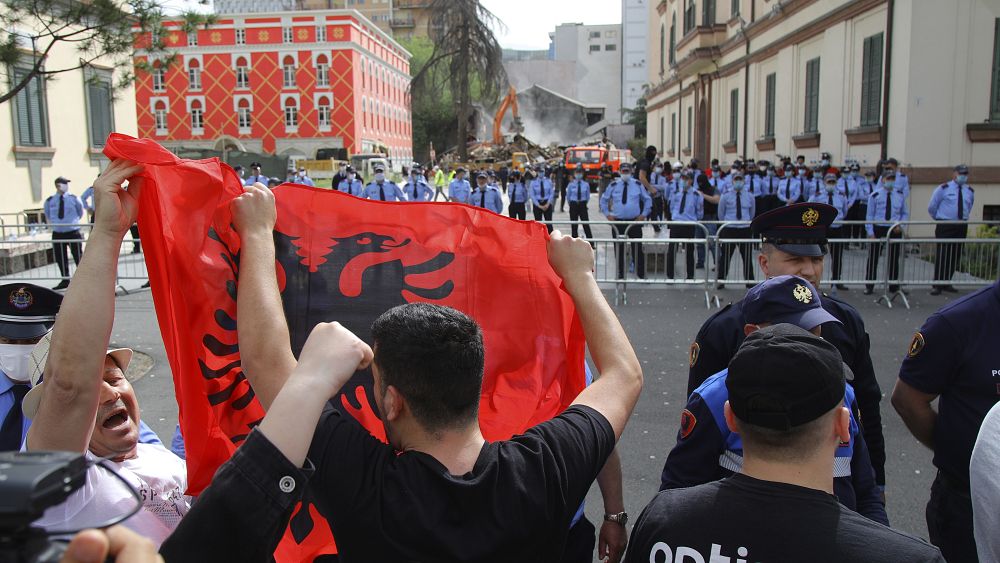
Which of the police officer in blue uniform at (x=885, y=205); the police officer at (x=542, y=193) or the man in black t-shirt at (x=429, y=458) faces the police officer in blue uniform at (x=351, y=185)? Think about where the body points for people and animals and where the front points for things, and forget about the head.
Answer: the man in black t-shirt

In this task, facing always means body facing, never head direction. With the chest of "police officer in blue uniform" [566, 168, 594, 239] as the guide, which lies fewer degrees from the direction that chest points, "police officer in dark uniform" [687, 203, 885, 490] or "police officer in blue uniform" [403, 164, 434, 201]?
the police officer in dark uniform

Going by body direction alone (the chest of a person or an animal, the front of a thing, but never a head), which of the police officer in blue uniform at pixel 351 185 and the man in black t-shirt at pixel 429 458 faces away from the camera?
the man in black t-shirt

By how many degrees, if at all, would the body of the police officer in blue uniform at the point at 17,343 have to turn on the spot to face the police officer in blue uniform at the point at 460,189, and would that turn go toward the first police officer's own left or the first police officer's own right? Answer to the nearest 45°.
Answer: approximately 135° to the first police officer's own left

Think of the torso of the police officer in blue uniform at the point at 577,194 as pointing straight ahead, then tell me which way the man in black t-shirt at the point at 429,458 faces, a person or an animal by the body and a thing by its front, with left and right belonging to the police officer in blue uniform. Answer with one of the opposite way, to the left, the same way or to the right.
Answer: the opposite way

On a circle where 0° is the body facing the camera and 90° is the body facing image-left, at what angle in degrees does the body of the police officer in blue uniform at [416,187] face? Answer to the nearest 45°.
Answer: approximately 0°

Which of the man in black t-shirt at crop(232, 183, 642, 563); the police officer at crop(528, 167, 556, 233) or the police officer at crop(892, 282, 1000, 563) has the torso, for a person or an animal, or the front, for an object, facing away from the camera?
the man in black t-shirt

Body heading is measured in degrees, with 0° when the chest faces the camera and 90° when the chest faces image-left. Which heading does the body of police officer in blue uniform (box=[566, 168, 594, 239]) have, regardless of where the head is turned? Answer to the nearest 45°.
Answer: approximately 0°

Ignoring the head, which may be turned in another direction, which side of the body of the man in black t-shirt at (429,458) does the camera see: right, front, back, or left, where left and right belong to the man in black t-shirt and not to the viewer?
back

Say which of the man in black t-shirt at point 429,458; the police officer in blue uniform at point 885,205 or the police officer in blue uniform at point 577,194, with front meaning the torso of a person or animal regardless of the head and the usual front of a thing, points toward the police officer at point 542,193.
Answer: the man in black t-shirt

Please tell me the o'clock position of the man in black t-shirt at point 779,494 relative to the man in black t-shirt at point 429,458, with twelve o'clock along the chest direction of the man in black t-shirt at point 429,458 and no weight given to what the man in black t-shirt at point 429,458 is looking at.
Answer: the man in black t-shirt at point 779,494 is roughly at 3 o'clock from the man in black t-shirt at point 429,458.

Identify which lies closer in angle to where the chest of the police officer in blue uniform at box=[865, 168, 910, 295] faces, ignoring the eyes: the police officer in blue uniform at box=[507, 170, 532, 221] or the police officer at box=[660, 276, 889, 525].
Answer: the police officer

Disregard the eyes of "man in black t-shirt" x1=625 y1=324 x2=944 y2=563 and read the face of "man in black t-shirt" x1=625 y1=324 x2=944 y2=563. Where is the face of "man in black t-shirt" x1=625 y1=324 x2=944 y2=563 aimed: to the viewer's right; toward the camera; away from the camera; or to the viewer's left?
away from the camera

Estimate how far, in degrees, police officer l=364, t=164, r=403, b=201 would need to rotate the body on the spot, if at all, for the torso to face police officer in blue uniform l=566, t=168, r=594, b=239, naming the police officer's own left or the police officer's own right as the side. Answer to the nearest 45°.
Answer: approximately 90° to the police officer's own left
